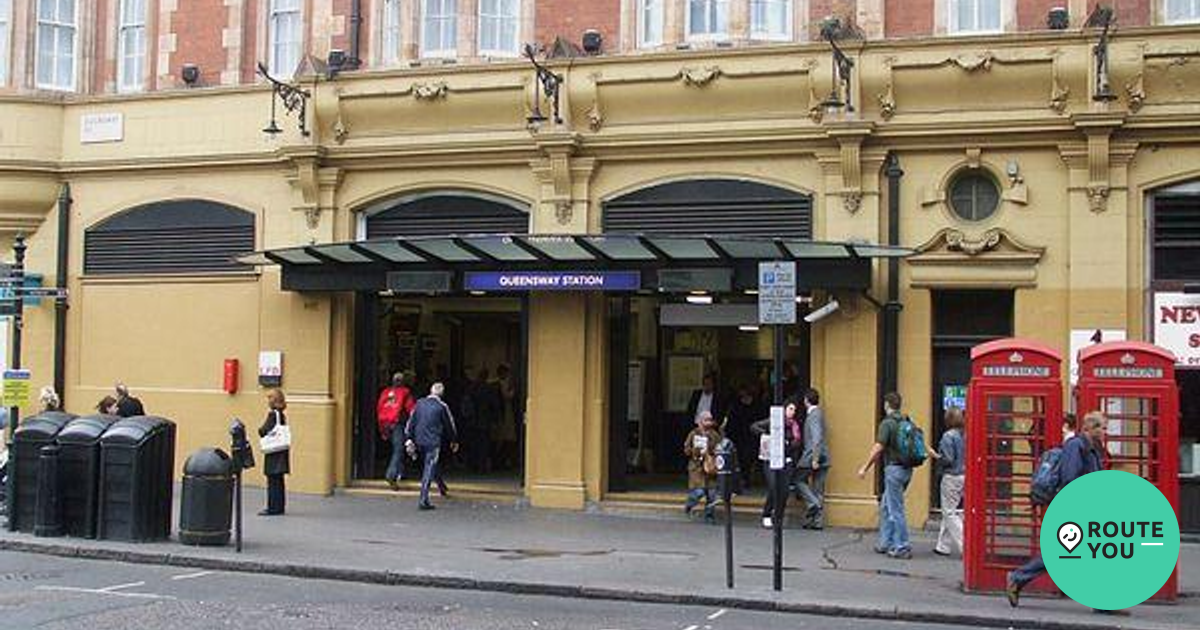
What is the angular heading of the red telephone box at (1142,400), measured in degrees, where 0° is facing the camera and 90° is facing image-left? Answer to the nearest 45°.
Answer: approximately 0°

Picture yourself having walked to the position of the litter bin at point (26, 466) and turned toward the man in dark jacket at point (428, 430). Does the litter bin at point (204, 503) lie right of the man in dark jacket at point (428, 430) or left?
right

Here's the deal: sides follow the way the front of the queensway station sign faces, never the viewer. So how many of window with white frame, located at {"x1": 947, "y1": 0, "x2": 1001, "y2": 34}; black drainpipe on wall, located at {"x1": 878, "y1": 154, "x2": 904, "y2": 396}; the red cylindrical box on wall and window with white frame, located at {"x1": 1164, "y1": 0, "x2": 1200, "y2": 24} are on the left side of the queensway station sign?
3

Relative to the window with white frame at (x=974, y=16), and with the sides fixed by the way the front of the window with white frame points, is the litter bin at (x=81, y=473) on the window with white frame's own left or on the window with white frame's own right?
on the window with white frame's own right

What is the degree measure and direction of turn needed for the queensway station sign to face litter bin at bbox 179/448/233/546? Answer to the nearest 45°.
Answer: approximately 45° to its right

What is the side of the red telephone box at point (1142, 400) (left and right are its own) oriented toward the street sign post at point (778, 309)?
right

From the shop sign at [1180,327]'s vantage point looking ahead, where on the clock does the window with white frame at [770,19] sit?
The window with white frame is roughly at 3 o'clock from the shop sign.

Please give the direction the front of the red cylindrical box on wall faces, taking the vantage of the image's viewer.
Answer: facing the viewer

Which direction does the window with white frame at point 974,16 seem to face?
toward the camera

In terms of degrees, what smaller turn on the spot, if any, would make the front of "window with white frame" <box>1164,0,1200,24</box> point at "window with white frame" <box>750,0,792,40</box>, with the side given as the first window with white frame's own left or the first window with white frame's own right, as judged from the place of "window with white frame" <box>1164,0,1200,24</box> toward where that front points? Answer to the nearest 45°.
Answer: approximately 90° to the first window with white frame's own right

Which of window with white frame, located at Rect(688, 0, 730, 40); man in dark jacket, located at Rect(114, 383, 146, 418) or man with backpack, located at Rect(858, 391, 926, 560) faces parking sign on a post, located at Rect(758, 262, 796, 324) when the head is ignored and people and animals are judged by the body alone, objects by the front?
the window with white frame

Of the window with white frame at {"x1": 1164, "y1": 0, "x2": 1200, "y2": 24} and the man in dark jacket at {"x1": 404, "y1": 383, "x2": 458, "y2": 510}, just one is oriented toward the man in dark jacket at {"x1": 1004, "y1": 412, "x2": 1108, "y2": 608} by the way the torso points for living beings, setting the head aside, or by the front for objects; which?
the window with white frame

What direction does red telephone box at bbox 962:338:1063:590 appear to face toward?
toward the camera

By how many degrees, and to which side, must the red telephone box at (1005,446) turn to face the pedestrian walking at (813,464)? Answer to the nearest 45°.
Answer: approximately 135° to its right
